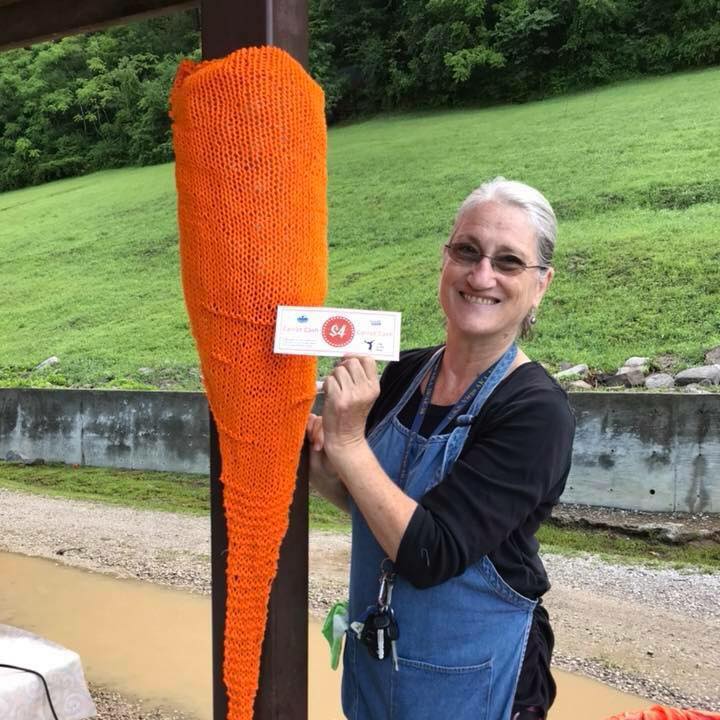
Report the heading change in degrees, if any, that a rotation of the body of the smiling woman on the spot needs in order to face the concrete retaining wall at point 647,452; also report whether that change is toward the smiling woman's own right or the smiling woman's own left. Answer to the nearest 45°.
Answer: approximately 135° to the smiling woman's own right

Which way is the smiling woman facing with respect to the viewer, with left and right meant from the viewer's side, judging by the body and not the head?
facing the viewer and to the left of the viewer

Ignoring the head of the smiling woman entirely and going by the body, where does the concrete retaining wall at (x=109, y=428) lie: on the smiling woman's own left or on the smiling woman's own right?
on the smiling woman's own right

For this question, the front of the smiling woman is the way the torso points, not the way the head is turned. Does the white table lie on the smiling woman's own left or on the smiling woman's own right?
on the smiling woman's own right
